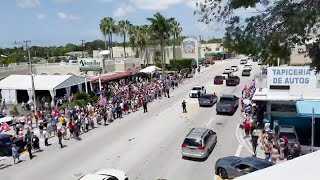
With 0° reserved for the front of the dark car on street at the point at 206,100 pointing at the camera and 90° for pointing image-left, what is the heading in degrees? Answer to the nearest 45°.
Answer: approximately 225°

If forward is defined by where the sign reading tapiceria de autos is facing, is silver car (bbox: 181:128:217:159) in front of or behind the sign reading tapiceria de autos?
in front

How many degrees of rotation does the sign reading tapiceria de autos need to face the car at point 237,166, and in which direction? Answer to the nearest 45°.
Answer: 0° — it already faces it

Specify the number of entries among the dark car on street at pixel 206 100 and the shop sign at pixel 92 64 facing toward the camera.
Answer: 1

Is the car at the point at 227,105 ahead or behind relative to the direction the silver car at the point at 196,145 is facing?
ahead

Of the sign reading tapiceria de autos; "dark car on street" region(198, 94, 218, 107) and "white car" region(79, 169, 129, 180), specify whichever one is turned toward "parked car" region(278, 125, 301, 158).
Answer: the sign reading tapiceria de autos

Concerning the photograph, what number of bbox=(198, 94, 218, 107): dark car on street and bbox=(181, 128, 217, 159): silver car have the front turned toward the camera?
0

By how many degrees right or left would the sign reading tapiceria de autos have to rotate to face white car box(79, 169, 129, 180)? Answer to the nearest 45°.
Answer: approximately 45° to its right

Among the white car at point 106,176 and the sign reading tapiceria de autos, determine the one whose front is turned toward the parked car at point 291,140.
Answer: the sign reading tapiceria de autos
